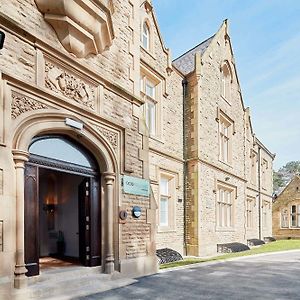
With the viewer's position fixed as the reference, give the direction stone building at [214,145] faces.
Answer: facing the viewer and to the right of the viewer

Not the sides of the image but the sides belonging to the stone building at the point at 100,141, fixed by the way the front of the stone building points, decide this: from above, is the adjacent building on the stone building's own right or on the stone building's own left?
on the stone building's own left

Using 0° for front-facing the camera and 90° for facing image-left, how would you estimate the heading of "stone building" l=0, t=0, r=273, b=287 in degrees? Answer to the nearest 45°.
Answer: approximately 315°
